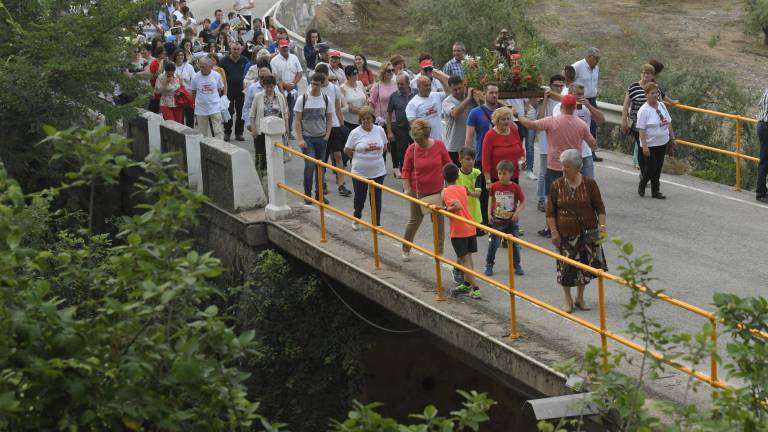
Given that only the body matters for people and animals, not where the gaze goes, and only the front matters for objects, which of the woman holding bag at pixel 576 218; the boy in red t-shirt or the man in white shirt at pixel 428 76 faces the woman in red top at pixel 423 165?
the man in white shirt

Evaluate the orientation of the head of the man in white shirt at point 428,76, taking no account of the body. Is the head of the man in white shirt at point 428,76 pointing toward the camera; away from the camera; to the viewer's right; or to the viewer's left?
toward the camera

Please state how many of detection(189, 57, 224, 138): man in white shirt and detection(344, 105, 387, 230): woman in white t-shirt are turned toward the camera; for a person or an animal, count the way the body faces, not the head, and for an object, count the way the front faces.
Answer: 2

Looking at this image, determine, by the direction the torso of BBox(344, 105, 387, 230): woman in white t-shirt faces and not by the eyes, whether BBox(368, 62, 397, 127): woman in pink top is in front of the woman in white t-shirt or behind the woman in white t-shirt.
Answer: behind

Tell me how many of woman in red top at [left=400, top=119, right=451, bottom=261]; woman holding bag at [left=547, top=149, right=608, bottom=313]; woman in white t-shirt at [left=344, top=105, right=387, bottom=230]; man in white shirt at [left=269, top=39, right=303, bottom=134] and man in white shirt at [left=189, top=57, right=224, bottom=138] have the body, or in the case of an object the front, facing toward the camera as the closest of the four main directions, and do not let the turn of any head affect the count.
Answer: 5

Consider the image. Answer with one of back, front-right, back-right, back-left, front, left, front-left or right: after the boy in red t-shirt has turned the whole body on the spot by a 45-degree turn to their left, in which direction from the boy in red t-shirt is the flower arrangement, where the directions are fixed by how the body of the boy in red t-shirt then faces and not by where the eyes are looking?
back-left

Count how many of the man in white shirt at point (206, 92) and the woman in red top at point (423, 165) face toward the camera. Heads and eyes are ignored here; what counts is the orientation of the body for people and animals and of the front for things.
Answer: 2

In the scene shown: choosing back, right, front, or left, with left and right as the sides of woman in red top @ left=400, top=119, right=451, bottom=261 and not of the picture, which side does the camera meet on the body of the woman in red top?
front

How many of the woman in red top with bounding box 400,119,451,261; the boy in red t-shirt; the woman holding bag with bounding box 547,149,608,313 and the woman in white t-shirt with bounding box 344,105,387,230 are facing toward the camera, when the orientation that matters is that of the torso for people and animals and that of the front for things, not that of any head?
4

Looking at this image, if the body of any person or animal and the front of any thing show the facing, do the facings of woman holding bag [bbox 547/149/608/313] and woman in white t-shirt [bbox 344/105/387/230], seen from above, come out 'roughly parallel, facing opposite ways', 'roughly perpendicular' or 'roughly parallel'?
roughly parallel

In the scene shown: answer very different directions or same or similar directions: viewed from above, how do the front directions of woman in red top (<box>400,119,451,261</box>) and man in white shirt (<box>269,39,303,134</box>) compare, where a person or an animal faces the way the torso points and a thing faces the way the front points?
same or similar directions

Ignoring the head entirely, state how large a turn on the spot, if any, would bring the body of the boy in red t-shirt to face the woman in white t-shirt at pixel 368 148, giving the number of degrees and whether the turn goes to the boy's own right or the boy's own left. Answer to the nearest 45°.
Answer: approximately 135° to the boy's own right

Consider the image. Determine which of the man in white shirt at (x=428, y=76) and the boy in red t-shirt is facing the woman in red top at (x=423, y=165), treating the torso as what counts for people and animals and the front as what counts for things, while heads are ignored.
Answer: the man in white shirt

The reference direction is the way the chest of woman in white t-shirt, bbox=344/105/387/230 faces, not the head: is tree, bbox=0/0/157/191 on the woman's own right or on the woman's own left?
on the woman's own right

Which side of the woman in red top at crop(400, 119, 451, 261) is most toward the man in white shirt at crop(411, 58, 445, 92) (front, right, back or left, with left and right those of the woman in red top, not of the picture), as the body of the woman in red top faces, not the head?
back

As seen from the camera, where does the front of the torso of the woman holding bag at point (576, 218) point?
toward the camera

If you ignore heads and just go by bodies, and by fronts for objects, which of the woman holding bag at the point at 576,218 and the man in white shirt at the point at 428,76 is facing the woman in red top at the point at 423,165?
the man in white shirt
